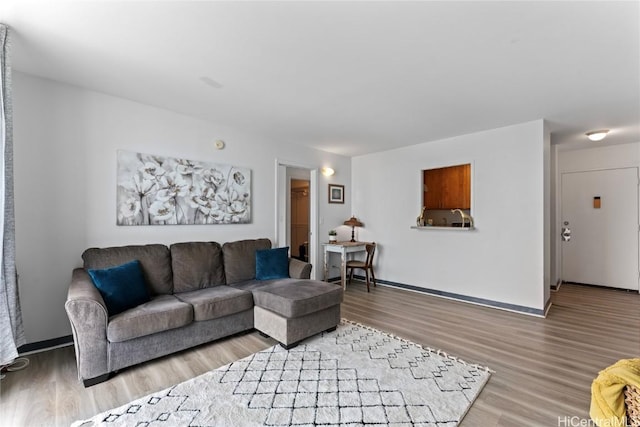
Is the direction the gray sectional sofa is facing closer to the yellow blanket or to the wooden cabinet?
the yellow blanket

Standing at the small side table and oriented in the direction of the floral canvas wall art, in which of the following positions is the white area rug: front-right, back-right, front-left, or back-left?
front-left

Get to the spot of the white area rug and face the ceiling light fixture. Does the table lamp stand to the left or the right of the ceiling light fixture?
left

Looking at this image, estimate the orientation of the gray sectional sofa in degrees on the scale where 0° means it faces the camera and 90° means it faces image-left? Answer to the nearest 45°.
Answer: approximately 315°

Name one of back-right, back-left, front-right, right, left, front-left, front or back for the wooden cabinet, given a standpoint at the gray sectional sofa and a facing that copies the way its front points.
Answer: front-left

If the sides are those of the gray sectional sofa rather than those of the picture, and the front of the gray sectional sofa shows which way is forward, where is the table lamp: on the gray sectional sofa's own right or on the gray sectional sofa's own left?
on the gray sectional sofa's own left

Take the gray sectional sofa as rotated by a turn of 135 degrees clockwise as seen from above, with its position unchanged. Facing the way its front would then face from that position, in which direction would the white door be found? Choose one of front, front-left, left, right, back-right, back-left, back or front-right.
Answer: back

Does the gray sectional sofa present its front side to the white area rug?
yes

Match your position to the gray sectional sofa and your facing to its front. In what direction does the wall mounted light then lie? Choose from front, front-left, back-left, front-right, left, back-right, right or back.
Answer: left

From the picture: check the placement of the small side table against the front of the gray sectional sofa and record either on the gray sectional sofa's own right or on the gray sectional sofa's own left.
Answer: on the gray sectional sofa's own left

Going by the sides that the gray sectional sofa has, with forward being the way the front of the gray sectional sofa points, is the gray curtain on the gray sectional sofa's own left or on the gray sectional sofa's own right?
on the gray sectional sofa's own right

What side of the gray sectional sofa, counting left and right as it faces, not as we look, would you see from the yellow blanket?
front
